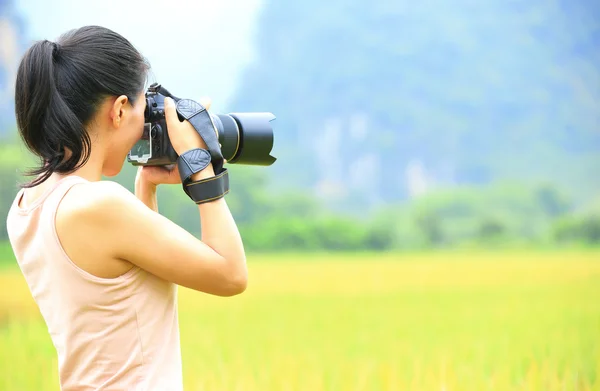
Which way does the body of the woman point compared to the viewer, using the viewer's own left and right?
facing away from the viewer and to the right of the viewer

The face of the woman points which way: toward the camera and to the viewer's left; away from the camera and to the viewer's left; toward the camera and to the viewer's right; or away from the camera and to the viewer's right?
away from the camera and to the viewer's right
